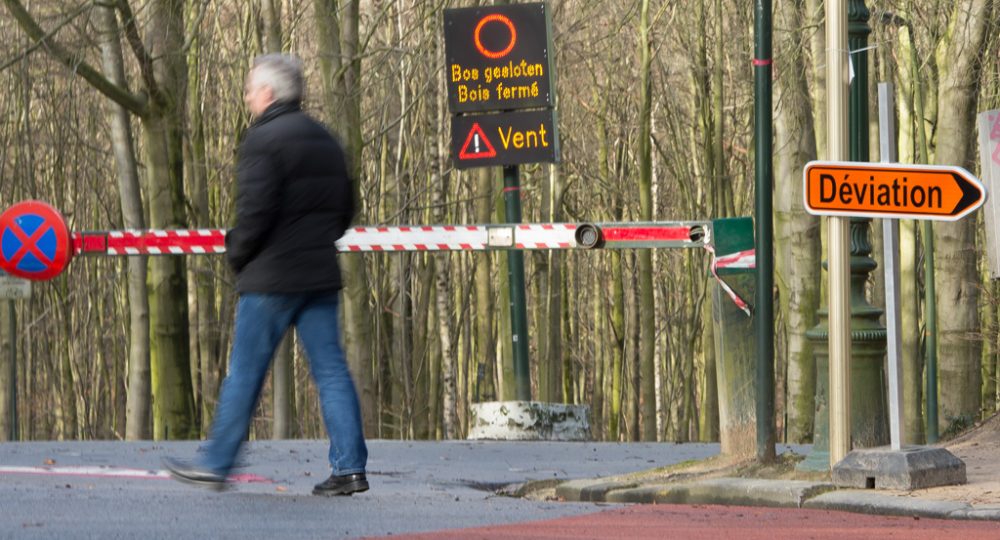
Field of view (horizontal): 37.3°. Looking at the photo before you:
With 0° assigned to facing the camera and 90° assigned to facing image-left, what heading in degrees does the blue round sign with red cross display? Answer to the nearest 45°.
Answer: approximately 0°

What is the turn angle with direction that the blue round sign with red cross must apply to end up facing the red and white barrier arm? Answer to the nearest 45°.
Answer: approximately 90° to its left

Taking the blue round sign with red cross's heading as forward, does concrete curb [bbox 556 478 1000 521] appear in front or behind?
in front

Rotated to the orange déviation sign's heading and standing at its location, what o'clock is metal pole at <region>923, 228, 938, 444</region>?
The metal pole is roughly at 6 o'clock from the orange déviation sign.

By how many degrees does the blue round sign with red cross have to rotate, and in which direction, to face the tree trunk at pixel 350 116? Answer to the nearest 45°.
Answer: approximately 135° to its left

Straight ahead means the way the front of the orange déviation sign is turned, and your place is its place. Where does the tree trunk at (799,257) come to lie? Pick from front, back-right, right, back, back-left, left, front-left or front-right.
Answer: back

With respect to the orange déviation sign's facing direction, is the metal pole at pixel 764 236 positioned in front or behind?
behind

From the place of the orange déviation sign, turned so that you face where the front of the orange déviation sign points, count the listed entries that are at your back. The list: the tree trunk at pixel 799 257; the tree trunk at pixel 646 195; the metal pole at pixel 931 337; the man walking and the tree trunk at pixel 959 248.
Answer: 4

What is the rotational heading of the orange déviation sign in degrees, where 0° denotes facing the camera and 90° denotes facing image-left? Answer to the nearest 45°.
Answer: approximately 0°

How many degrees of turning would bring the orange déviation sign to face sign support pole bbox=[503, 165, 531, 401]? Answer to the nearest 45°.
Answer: approximately 135° to its right

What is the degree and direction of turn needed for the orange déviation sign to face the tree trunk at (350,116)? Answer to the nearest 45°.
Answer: approximately 135° to its right
